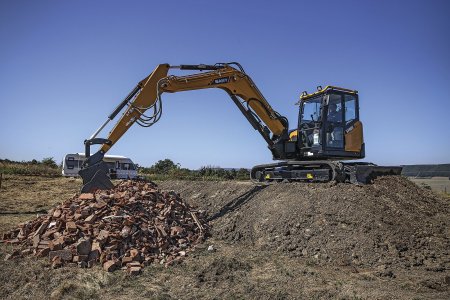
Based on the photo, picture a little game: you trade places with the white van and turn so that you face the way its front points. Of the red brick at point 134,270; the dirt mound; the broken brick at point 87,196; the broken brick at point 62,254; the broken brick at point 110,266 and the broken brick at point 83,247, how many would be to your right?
6

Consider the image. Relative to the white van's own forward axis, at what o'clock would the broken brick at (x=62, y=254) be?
The broken brick is roughly at 3 o'clock from the white van.

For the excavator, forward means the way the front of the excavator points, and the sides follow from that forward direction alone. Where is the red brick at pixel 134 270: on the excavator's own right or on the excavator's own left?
on the excavator's own left

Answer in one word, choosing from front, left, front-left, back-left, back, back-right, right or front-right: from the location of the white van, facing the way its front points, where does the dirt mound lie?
right

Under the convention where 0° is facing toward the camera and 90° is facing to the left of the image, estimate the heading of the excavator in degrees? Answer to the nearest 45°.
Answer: approximately 90°

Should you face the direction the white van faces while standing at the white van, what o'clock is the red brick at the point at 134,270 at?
The red brick is roughly at 3 o'clock from the white van.

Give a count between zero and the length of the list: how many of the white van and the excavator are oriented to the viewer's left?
1

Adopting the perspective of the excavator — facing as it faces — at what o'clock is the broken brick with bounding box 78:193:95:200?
The broken brick is roughly at 11 o'clock from the excavator.

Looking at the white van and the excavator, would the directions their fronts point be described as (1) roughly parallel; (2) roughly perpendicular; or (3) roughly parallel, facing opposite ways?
roughly parallel, facing opposite ways

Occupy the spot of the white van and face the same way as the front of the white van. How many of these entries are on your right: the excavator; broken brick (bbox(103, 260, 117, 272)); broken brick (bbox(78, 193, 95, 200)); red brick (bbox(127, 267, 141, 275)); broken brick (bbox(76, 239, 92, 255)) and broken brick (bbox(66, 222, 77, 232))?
6

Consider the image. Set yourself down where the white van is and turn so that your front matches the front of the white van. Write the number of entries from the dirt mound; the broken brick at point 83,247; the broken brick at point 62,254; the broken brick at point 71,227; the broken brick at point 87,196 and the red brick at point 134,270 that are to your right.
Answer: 6

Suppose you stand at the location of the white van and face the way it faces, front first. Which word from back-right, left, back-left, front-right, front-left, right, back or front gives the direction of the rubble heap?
right

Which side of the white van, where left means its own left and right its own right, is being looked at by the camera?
right

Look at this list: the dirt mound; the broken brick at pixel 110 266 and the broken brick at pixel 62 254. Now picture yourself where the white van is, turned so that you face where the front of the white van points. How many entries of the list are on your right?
3

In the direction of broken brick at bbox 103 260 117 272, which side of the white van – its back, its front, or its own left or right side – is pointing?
right
